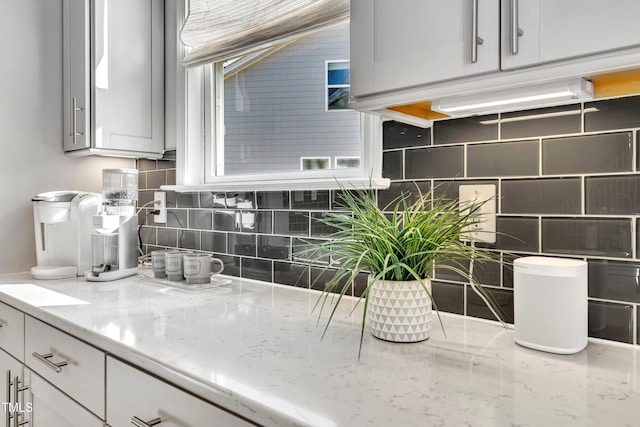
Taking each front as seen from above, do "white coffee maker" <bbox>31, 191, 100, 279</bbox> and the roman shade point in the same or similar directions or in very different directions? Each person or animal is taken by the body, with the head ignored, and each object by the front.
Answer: same or similar directions

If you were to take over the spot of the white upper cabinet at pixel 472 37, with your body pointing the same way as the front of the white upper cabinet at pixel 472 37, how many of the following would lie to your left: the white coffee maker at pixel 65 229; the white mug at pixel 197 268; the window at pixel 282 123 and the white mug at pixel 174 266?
0

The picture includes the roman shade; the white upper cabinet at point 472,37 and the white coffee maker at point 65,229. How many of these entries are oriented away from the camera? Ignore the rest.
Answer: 0

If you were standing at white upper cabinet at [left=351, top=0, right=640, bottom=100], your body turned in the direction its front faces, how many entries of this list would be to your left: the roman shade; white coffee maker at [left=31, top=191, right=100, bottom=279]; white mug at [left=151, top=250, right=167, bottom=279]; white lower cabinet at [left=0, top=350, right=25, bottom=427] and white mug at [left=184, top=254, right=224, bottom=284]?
0

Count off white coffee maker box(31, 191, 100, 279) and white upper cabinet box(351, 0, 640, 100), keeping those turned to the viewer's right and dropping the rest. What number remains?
0

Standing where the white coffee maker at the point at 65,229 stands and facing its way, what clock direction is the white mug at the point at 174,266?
The white mug is roughly at 9 o'clock from the white coffee maker.

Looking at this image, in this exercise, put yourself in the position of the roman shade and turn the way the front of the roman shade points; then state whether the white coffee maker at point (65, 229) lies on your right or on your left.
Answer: on your right

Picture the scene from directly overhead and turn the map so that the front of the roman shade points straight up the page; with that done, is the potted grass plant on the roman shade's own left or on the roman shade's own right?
on the roman shade's own left

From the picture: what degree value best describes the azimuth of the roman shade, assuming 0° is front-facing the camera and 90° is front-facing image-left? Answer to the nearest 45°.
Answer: approximately 45°

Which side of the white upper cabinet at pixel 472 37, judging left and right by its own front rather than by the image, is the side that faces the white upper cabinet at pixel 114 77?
right

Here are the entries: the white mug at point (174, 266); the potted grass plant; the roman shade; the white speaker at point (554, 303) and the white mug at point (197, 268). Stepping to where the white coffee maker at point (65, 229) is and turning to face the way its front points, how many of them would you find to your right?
0

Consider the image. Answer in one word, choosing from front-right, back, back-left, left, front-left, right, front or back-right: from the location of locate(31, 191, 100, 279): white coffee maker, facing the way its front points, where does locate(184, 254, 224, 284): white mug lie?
left

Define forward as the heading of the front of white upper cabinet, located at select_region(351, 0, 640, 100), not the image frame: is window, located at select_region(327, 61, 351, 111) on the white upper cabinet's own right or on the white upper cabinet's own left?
on the white upper cabinet's own right

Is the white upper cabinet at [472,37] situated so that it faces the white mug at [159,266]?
no

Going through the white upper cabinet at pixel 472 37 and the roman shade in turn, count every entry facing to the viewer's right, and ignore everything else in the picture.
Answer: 0

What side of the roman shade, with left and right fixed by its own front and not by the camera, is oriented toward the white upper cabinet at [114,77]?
right

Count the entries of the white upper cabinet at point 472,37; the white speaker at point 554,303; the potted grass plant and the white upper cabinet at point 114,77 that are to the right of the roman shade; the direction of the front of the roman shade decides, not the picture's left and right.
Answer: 1

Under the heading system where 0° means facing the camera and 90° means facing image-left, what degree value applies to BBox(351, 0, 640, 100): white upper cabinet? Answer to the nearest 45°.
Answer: approximately 45°

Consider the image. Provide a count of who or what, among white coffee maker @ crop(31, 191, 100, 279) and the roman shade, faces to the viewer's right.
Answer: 0

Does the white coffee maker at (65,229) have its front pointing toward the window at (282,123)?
no

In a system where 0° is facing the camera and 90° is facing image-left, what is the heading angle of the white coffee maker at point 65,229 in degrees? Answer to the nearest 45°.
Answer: approximately 45°

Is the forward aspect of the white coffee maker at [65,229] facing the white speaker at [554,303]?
no
